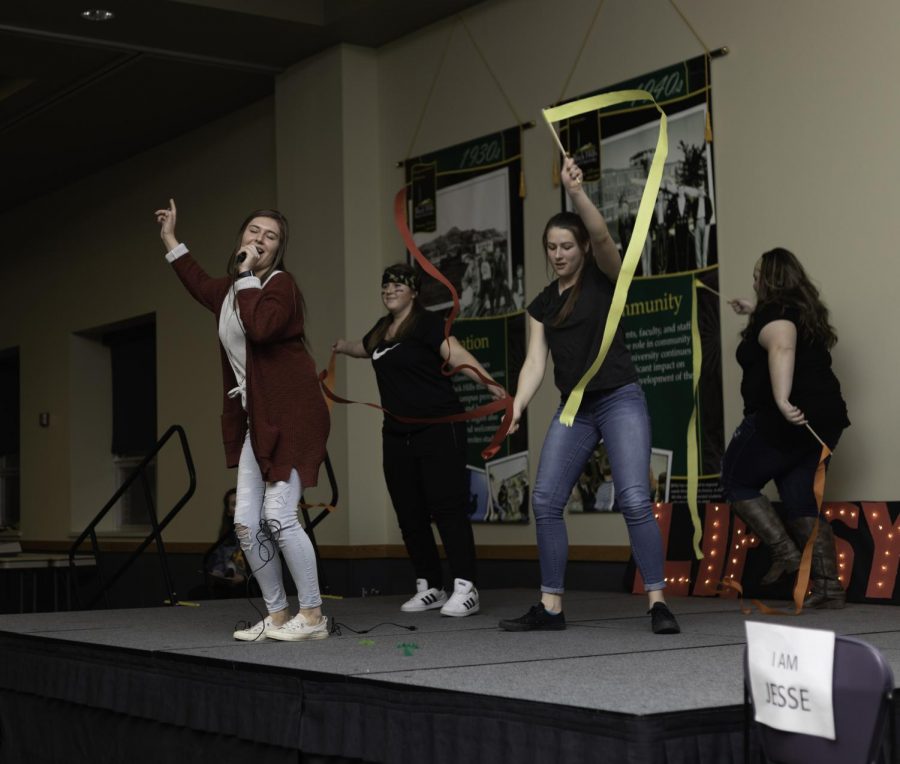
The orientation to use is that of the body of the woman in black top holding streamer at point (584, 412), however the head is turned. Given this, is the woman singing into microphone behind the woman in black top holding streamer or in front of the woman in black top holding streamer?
in front

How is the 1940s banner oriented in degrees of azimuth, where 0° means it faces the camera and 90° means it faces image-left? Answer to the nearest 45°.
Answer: approximately 45°

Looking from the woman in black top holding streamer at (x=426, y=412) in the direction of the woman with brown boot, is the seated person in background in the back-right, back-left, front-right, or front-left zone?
back-left

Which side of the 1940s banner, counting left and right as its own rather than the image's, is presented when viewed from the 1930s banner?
right

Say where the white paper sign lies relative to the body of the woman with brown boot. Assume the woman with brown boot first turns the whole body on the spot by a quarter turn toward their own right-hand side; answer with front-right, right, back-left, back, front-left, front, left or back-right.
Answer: back-right

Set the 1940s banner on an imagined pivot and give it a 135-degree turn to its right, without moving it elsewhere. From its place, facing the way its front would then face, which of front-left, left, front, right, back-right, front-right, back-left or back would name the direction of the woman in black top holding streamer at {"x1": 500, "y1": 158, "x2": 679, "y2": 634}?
back

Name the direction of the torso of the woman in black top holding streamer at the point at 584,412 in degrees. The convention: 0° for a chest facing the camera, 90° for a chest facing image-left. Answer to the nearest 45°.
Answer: approximately 45°

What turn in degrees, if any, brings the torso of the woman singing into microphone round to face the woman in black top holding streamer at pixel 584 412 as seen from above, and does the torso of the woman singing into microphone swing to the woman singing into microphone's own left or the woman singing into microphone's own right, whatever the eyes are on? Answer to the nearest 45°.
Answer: approximately 135° to the woman singing into microphone's own left

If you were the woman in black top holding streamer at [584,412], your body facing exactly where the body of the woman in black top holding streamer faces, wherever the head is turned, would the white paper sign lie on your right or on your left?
on your left

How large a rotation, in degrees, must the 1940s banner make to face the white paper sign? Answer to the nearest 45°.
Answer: approximately 45° to its left

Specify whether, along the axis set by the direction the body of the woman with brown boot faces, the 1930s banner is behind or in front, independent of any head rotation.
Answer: in front
